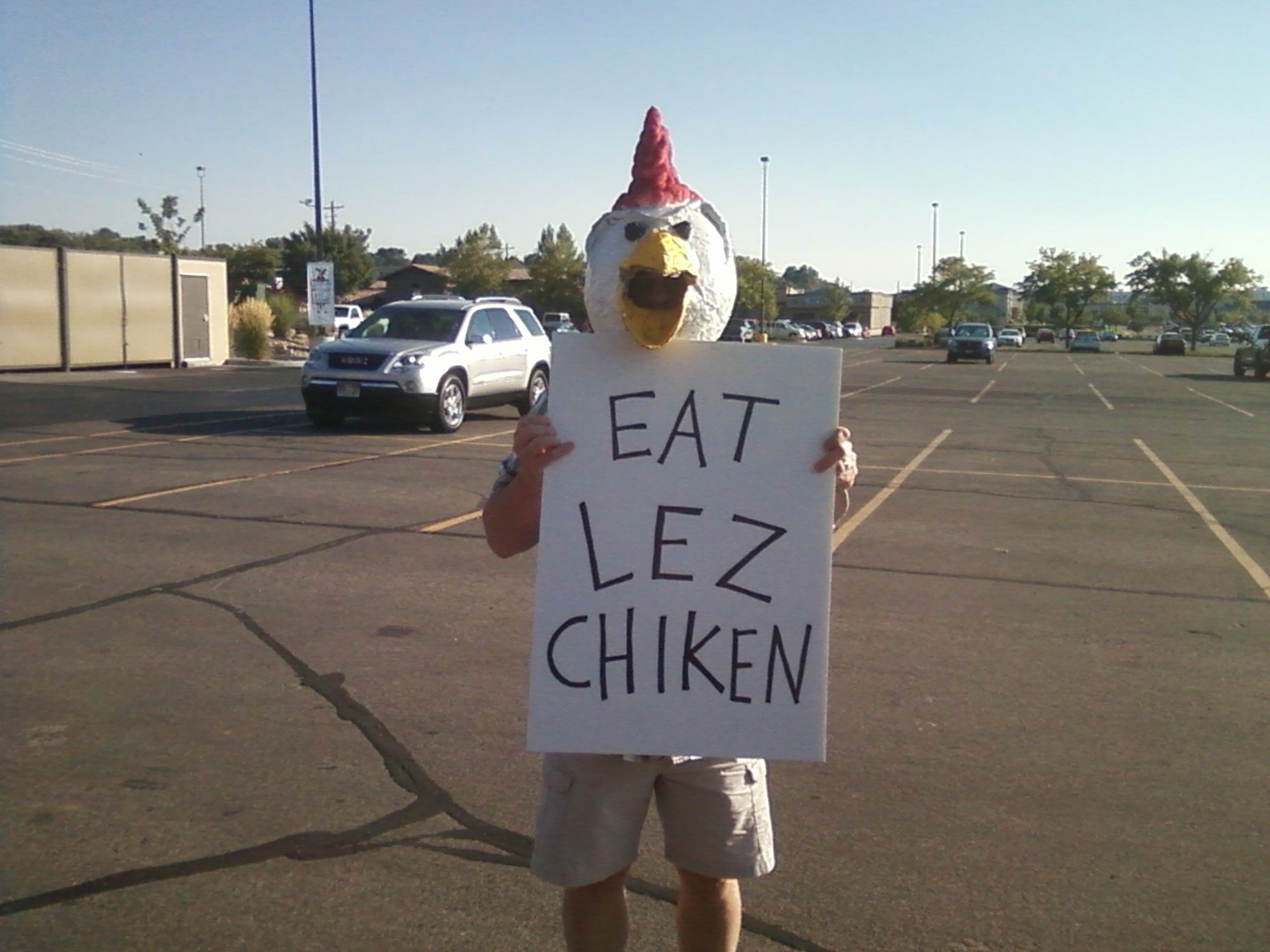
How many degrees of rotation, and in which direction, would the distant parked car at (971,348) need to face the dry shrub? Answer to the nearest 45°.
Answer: approximately 45° to its right

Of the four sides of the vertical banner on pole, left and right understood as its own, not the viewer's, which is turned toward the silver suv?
front

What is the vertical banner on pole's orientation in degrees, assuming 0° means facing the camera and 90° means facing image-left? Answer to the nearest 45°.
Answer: approximately 0°

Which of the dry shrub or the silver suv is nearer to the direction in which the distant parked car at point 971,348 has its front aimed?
the silver suv

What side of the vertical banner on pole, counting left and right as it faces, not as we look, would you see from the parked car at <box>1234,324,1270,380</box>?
left

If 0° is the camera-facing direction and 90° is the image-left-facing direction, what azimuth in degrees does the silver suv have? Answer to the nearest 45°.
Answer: approximately 45°

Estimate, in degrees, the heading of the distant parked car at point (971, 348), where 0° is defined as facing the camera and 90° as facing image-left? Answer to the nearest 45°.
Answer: approximately 0°

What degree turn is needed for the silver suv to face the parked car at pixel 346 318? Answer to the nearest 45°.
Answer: approximately 135° to its right

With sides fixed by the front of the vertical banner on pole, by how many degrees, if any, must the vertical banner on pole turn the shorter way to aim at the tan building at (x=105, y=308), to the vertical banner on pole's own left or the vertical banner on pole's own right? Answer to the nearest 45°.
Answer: approximately 45° to the vertical banner on pole's own right

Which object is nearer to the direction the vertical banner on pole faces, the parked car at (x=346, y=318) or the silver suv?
the silver suv

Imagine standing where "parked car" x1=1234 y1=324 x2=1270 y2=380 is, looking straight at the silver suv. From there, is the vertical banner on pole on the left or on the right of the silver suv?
right

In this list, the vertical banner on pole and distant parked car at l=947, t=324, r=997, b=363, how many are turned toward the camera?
2

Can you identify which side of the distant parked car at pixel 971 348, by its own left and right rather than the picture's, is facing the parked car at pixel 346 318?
right
